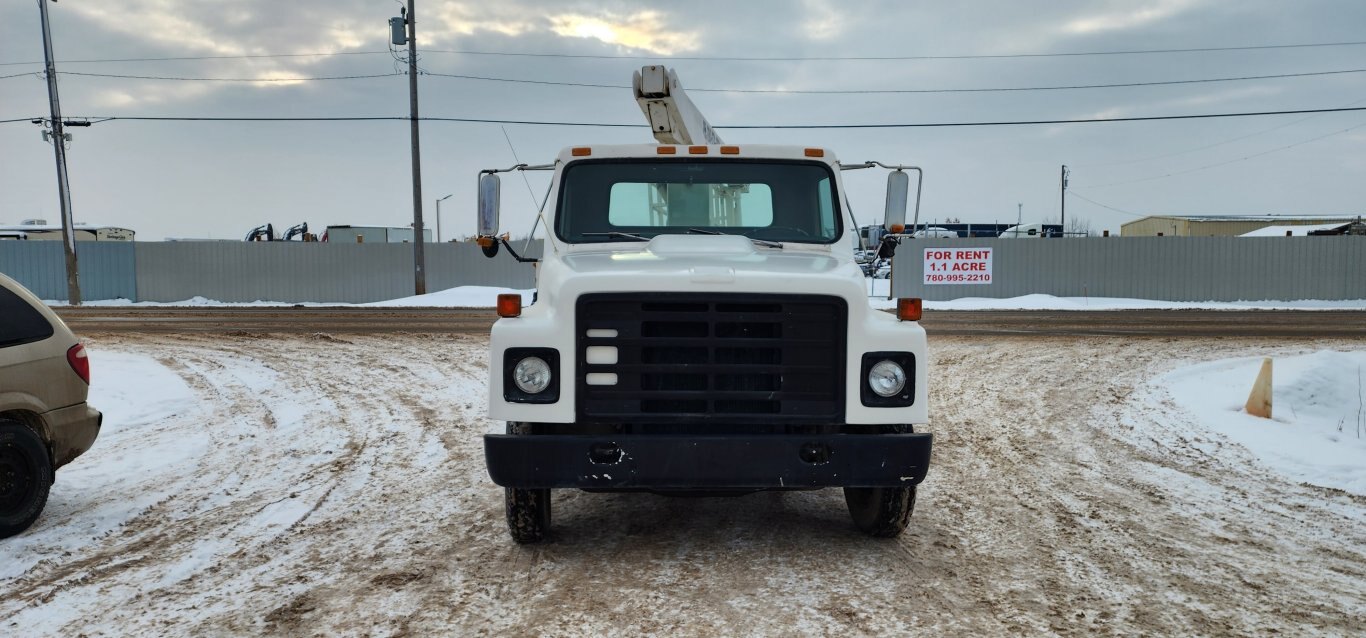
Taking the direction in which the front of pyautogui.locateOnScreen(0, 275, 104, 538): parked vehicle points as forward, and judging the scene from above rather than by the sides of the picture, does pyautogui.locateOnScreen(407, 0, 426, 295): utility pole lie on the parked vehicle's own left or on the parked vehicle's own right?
on the parked vehicle's own right

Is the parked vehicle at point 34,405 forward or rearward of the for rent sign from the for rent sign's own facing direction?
forward

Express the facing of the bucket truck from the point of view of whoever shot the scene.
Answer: facing the viewer

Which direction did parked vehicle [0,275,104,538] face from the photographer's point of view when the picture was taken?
facing to the left of the viewer

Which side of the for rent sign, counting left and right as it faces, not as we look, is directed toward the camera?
front

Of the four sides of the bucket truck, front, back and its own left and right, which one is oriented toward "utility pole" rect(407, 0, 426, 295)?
back

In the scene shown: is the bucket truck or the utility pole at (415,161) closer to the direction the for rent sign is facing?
the bucket truck

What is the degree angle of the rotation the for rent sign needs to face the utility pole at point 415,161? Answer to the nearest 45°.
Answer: approximately 90° to its right

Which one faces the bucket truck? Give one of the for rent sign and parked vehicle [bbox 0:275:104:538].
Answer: the for rent sign

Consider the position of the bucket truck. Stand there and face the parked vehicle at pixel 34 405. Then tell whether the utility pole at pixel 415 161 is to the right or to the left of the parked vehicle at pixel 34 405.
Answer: right

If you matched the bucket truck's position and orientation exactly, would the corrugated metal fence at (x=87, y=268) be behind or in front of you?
behind
